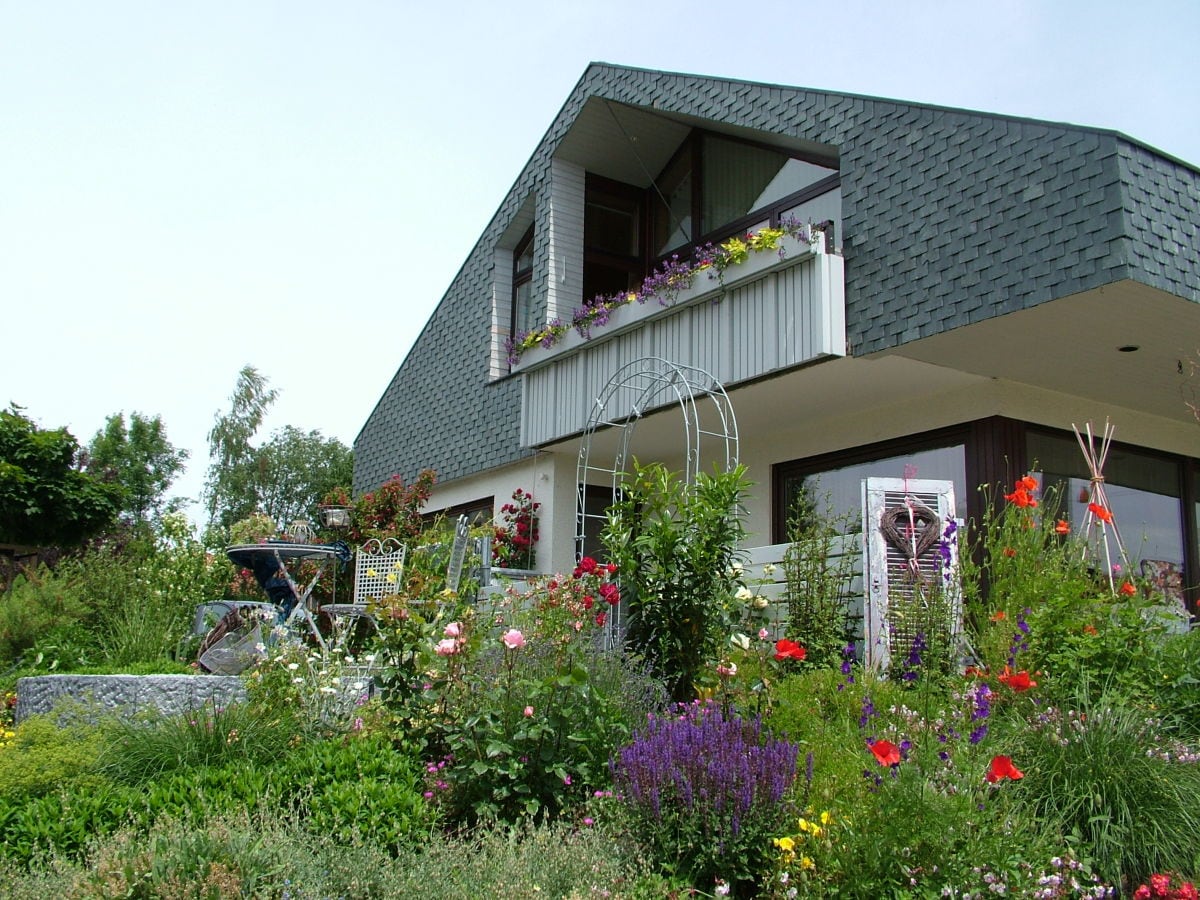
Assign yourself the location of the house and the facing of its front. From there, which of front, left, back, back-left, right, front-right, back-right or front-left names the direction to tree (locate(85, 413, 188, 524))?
right

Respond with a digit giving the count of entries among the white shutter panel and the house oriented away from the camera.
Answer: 0

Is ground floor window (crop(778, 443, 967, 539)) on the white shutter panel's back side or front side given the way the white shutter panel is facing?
on the back side

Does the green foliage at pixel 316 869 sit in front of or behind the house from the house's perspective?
in front

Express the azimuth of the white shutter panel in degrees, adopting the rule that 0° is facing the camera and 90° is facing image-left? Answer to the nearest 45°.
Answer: approximately 0°

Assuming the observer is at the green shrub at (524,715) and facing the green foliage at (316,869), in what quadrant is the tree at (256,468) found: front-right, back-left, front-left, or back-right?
back-right

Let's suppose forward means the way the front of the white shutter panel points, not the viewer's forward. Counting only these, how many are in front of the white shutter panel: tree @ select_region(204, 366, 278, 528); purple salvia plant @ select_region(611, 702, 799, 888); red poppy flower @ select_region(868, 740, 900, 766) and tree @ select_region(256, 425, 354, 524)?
2

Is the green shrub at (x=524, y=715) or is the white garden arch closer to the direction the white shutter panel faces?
the green shrub

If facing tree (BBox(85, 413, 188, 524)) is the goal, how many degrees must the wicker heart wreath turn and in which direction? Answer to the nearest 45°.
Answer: approximately 135° to its right

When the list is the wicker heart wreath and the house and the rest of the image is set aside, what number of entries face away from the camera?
0

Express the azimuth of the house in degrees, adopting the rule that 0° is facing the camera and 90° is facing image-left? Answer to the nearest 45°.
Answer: approximately 45°

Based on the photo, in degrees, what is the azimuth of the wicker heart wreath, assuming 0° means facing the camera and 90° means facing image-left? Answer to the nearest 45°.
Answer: approximately 0°

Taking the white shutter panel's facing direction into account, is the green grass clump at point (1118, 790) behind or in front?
in front
